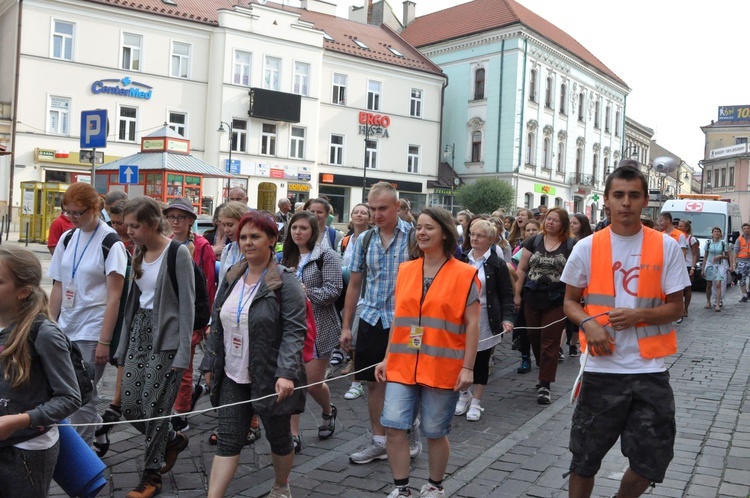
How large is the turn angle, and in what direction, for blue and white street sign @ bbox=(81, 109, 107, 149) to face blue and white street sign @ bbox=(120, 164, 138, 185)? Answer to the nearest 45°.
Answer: approximately 180°

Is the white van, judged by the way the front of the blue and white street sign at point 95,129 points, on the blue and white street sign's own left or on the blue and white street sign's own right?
on the blue and white street sign's own left

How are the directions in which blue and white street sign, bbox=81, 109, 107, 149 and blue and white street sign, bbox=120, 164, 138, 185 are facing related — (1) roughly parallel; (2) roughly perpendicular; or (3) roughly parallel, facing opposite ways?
roughly parallel

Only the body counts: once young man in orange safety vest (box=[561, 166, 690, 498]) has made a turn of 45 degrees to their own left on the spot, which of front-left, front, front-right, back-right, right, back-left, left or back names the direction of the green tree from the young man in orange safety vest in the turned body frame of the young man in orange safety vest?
back-left

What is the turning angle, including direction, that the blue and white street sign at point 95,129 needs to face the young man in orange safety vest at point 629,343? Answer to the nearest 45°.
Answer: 0° — it already faces them

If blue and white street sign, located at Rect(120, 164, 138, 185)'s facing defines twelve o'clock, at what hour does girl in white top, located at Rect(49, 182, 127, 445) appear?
The girl in white top is roughly at 12 o'clock from the blue and white street sign.

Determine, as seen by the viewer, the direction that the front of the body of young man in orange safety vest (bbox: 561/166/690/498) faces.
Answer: toward the camera

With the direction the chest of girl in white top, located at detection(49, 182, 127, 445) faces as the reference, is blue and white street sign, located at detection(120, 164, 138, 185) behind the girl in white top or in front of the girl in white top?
behind

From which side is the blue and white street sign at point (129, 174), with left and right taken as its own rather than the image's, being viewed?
front

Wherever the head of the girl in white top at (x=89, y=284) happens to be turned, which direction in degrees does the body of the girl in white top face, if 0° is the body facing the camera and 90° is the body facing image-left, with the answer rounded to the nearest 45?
approximately 45°

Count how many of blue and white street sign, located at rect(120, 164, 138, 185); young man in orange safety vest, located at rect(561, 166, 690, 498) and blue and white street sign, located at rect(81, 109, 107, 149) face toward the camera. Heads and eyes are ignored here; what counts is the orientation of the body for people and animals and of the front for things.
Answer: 3

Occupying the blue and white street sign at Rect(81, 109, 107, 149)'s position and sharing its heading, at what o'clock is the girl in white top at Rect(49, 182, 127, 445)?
The girl in white top is roughly at 12 o'clock from the blue and white street sign.

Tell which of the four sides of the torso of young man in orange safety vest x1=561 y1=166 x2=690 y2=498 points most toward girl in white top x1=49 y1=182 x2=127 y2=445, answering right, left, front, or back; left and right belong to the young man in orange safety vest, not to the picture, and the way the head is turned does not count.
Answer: right

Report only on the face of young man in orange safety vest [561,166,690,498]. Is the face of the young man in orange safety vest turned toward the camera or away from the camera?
toward the camera
